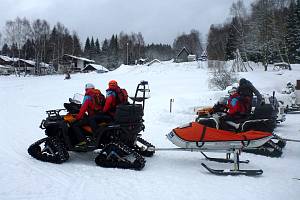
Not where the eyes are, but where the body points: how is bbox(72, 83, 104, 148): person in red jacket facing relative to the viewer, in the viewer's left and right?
facing to the left of the viewer

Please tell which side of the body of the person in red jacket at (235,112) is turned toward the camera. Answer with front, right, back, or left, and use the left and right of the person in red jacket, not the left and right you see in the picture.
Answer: left

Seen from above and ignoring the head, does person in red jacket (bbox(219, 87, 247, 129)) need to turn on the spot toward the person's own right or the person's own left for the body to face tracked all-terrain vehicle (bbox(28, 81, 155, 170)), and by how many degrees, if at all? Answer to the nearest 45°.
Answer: approximately 45° to the person's own left

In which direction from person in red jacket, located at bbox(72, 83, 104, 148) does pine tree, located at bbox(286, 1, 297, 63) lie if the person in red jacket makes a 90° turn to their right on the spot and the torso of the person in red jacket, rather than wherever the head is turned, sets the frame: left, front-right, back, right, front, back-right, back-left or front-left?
front-right

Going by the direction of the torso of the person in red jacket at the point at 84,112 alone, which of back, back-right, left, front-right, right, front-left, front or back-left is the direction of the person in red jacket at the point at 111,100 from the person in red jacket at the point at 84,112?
back

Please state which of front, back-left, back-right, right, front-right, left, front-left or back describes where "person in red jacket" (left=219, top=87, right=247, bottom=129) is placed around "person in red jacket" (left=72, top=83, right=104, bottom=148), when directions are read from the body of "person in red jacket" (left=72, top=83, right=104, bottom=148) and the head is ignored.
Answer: back

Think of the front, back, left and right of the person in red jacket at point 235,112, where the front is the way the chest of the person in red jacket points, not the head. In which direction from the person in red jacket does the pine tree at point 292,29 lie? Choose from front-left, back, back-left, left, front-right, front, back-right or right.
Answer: right
